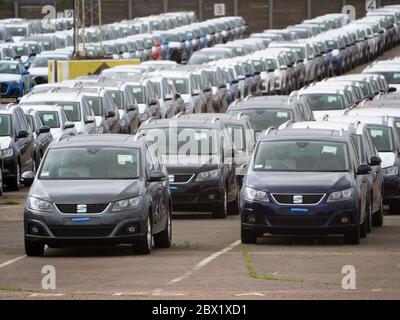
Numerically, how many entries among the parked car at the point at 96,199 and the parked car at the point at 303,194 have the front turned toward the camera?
2

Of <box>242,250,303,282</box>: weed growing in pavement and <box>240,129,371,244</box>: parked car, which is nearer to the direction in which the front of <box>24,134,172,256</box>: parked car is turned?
the weed growing in pavement

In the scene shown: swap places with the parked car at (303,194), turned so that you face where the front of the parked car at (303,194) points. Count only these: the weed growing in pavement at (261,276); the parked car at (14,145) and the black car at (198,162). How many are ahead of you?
1

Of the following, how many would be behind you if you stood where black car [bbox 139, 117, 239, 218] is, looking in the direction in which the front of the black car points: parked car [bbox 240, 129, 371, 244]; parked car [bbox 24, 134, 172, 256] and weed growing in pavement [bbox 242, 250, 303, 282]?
0

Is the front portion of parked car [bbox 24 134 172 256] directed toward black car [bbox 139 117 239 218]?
no

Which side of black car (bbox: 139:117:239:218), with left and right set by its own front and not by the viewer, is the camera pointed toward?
front

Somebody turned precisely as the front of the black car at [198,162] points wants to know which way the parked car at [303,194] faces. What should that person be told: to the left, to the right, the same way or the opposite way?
the same way

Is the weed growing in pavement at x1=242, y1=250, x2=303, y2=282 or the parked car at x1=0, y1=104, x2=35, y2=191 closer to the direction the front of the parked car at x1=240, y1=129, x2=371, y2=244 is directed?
the weed growing in pavement

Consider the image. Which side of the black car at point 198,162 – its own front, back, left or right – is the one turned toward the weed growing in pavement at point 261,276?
front

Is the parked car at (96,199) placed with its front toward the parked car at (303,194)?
no

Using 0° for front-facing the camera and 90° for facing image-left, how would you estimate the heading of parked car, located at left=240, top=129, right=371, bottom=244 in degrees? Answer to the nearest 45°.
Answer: approximately 0°

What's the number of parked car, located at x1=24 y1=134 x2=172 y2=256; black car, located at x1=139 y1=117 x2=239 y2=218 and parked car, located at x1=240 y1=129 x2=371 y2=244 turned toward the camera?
3

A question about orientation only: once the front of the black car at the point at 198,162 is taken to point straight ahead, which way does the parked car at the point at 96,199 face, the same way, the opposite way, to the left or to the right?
the same way

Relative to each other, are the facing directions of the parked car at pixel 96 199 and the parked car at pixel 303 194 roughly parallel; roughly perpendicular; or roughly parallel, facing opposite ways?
roughly parallel

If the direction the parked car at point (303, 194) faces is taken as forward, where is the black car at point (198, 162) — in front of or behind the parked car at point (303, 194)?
behind
